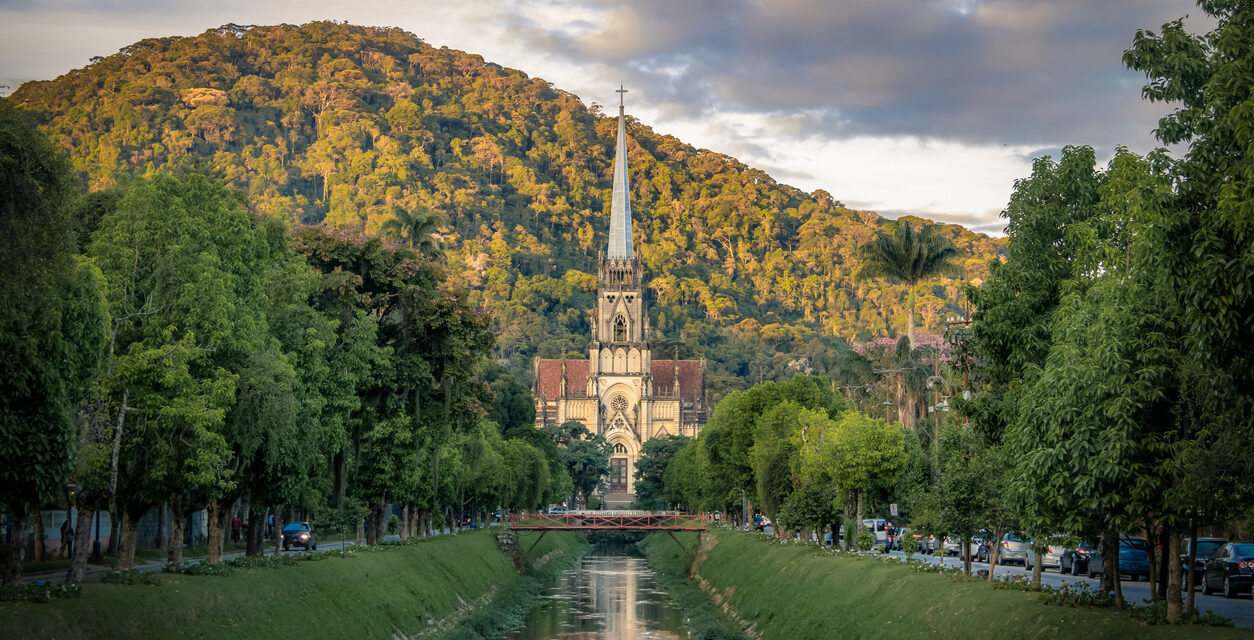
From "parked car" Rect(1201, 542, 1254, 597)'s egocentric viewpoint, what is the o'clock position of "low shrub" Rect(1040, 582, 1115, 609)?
The low shrub is roughly at 8 o'clock from the parked car.

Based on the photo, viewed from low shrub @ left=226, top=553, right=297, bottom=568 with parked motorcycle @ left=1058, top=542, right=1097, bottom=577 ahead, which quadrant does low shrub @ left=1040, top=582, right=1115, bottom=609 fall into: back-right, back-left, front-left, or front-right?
front-right

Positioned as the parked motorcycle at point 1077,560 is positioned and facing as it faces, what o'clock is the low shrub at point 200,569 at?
The low shrub is roughly at 9 o'clock from the parked motorcycle.

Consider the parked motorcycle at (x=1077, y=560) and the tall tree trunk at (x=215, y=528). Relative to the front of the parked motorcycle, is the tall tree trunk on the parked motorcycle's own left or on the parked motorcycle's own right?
on the parked motorcycle's own left

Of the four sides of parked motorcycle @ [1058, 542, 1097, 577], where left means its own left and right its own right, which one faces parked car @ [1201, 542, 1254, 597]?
back

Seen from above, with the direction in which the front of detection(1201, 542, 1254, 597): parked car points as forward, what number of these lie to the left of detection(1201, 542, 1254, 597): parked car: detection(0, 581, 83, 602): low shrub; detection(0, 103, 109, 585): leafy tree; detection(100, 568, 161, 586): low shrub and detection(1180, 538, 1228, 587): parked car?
3

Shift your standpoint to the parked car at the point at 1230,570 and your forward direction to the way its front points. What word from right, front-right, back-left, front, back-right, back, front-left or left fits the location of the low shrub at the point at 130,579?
left

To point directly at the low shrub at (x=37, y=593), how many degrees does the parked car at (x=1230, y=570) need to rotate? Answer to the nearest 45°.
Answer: approximately 90° to its left
